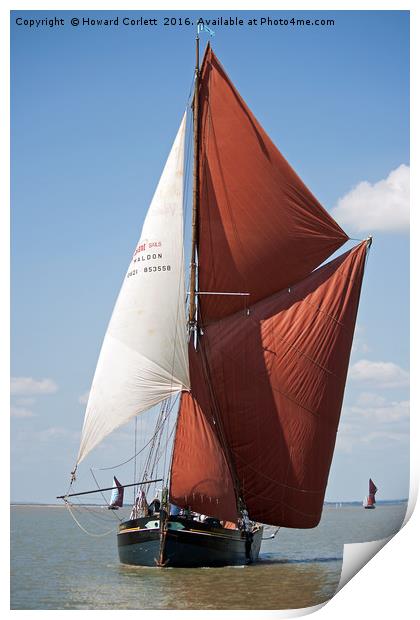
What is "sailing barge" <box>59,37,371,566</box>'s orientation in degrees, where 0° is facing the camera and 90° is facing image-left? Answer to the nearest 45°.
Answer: approximately 45°
